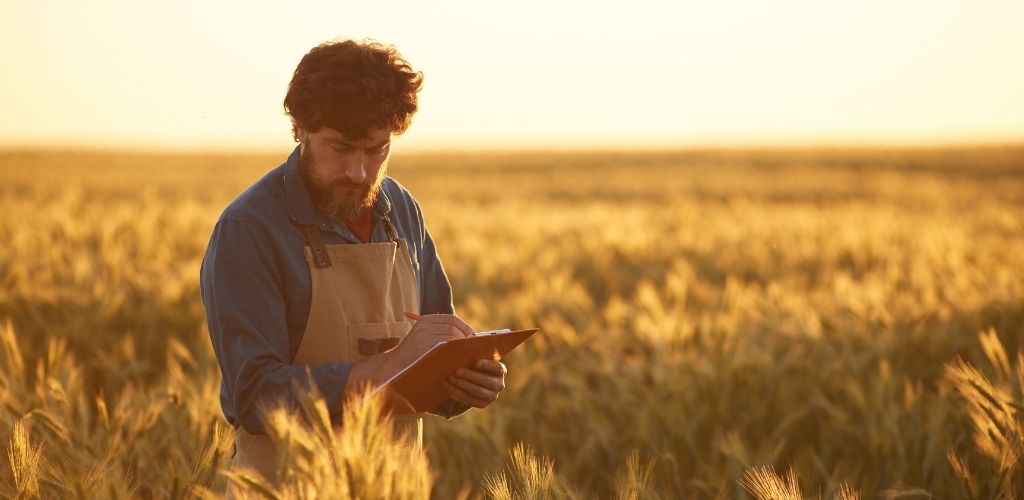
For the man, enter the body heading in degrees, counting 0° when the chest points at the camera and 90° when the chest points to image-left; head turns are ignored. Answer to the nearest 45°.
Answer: approximately 315°

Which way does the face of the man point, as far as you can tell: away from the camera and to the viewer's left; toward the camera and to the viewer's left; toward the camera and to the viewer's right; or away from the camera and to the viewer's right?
toward the camera and to the viewer's right
